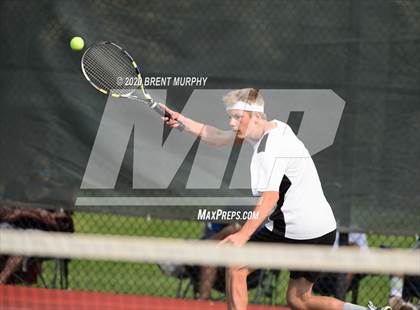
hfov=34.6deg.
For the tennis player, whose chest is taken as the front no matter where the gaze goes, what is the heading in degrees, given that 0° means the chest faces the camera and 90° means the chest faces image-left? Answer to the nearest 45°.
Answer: approximately 90°
